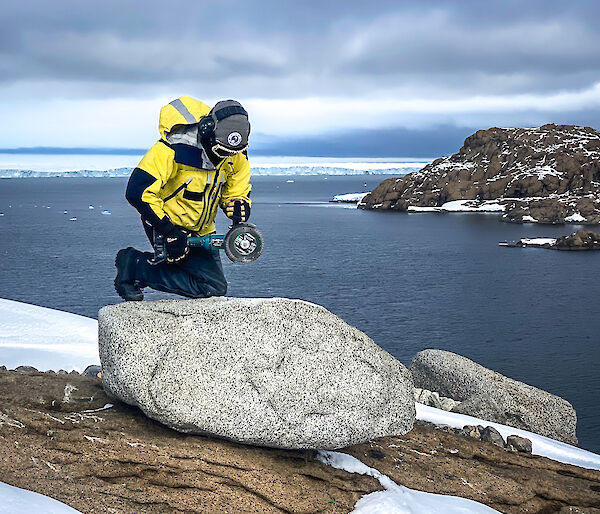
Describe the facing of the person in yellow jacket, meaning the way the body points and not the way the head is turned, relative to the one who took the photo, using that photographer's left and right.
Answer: facing the viewer and to the right of the viewer

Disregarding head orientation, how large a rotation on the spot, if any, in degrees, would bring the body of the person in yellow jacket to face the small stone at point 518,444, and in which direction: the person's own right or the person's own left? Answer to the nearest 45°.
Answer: approximately 45° to the person's own left
